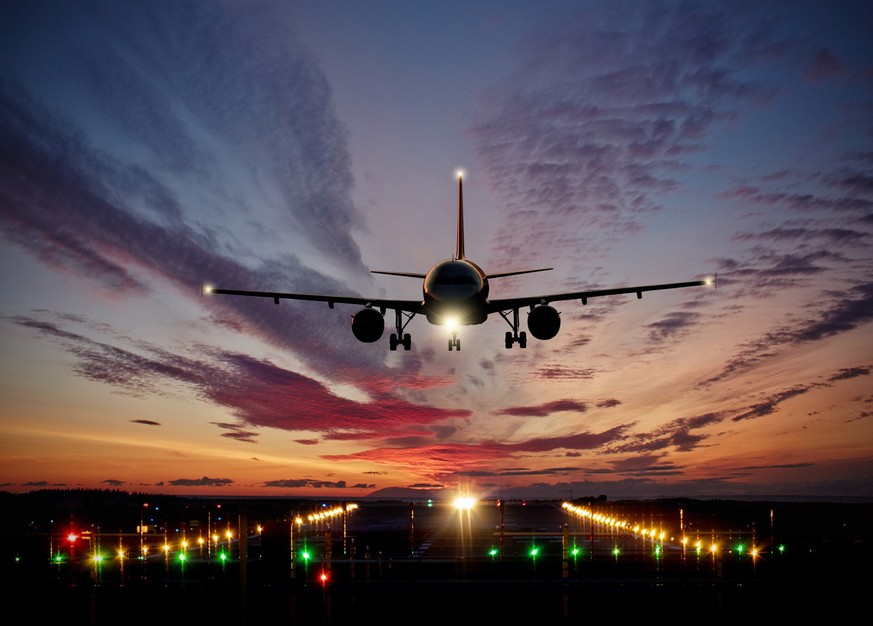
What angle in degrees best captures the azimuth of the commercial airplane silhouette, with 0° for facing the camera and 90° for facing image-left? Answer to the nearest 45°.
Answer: approximately 0°
